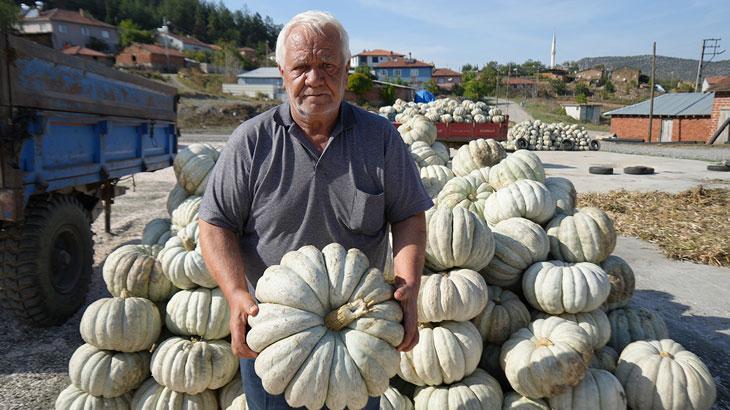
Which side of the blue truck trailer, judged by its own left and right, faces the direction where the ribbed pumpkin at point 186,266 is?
right

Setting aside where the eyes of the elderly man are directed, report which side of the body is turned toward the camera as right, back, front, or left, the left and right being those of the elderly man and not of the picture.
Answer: front

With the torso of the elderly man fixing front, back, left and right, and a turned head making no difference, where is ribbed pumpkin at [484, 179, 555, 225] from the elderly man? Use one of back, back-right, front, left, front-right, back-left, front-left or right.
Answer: back-left

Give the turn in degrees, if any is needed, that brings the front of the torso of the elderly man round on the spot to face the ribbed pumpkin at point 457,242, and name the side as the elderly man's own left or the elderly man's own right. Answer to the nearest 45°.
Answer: approximately 135° to the elderly man's own left

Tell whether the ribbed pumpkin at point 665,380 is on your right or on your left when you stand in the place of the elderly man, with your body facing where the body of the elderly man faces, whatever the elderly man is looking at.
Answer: on your left

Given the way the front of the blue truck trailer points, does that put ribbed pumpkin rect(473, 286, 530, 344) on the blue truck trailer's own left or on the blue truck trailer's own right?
on the blue truck trailer's own right

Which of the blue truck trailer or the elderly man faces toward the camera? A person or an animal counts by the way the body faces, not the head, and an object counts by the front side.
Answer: the elderly man

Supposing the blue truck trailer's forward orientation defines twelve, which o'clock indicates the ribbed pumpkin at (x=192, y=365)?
The ribbed pumpkin is roughly at 4 o'clock from the blue truck trailer.

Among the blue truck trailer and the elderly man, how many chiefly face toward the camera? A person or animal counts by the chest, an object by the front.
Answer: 1

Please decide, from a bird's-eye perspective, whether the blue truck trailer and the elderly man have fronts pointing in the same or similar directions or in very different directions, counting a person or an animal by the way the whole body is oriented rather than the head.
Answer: very different directions

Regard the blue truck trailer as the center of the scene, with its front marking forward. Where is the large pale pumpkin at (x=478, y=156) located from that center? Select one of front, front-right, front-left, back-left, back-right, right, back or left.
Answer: front-right

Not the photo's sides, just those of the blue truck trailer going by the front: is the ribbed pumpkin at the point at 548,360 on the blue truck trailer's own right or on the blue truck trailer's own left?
on the blue truck trailer's own right

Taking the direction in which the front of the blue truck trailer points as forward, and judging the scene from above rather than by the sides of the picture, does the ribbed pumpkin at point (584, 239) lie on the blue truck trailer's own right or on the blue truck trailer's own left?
on the blue truck trailer's own right

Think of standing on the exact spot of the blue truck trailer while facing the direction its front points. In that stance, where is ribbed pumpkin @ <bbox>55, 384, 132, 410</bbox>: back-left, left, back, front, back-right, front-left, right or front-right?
back-right

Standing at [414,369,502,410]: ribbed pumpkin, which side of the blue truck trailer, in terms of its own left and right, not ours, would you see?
right

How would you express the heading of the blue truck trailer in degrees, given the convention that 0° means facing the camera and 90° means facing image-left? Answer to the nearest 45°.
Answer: approximately 225°

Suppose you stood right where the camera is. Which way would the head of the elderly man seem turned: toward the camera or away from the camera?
toward the camera

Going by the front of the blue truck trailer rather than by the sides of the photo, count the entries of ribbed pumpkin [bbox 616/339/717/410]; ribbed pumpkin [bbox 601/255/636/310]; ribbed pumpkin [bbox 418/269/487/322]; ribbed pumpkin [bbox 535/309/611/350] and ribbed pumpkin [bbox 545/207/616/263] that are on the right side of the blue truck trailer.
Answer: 5
